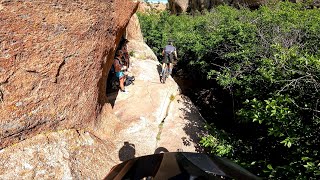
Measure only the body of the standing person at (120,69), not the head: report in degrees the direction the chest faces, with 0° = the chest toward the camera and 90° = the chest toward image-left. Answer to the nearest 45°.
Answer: approximately 270°

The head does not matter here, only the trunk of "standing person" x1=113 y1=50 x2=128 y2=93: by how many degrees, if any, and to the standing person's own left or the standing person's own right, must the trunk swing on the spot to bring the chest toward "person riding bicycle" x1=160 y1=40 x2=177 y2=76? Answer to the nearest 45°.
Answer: approximately 45° to the standing person's own left

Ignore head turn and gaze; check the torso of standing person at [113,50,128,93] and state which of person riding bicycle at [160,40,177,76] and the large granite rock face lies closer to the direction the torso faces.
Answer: the person riding bicycle

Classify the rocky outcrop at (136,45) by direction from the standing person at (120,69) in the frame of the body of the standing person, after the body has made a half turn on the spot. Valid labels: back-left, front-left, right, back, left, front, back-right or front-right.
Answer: right

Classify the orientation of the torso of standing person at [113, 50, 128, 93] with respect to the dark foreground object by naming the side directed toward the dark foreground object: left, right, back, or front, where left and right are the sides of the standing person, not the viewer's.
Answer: right

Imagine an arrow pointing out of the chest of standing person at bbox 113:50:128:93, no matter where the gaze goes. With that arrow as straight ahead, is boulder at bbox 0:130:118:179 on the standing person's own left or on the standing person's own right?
on the standing person's own right
